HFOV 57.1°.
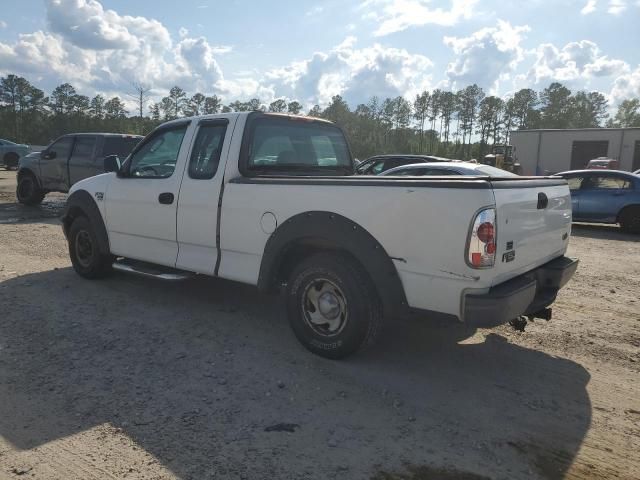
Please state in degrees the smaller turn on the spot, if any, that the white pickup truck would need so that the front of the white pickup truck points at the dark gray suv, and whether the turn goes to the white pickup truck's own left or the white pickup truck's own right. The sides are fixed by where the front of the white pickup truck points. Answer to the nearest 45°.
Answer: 0° — it already faces it

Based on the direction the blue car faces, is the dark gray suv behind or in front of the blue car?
in front

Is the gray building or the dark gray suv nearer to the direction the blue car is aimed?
the dark gray suv

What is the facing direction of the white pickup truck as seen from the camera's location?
facing away from the viewer and to the left of the viewer

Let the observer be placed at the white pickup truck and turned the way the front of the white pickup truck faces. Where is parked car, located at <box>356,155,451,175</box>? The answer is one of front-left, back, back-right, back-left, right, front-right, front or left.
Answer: front-right

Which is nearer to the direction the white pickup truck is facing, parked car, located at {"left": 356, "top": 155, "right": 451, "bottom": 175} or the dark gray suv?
the dark gray suv

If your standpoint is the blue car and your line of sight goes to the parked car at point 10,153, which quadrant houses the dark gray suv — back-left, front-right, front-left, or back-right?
front-left

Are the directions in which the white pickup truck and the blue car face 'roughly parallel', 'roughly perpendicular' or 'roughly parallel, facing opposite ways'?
roughly parallel

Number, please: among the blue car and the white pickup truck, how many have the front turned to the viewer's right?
0

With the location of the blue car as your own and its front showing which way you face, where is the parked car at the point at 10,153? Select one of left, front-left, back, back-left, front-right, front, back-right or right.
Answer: front
